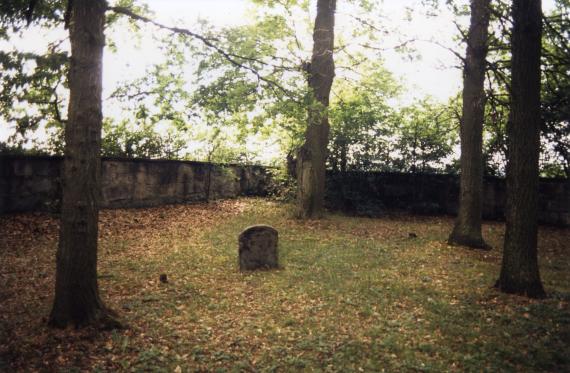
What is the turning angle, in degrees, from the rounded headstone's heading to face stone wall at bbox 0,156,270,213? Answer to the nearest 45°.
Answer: approximately 135° to its right

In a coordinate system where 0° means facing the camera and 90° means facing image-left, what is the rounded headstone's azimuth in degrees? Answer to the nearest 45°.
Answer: approximately 0°

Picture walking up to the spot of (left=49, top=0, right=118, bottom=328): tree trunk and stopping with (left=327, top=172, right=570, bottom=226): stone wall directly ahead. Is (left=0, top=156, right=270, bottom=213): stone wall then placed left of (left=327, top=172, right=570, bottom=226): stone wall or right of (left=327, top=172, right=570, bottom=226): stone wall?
left

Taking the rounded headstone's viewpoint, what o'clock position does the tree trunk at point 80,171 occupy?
The tree trunk is roughly at 1 o'clock from the rounded headstone.

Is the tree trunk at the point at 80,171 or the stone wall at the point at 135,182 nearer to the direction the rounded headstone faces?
the tree trunk

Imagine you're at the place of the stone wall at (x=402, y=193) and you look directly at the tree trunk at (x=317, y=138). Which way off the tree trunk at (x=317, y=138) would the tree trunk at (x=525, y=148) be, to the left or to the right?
left

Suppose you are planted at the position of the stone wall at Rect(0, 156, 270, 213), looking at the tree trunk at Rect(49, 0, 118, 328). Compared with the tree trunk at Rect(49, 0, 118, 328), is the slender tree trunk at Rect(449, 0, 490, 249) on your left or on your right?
left

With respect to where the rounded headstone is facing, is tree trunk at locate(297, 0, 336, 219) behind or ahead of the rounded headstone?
behind

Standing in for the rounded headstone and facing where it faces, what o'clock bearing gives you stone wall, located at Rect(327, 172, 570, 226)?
The stone wall is roughly at 7 o'clock from the rounded headstone.
